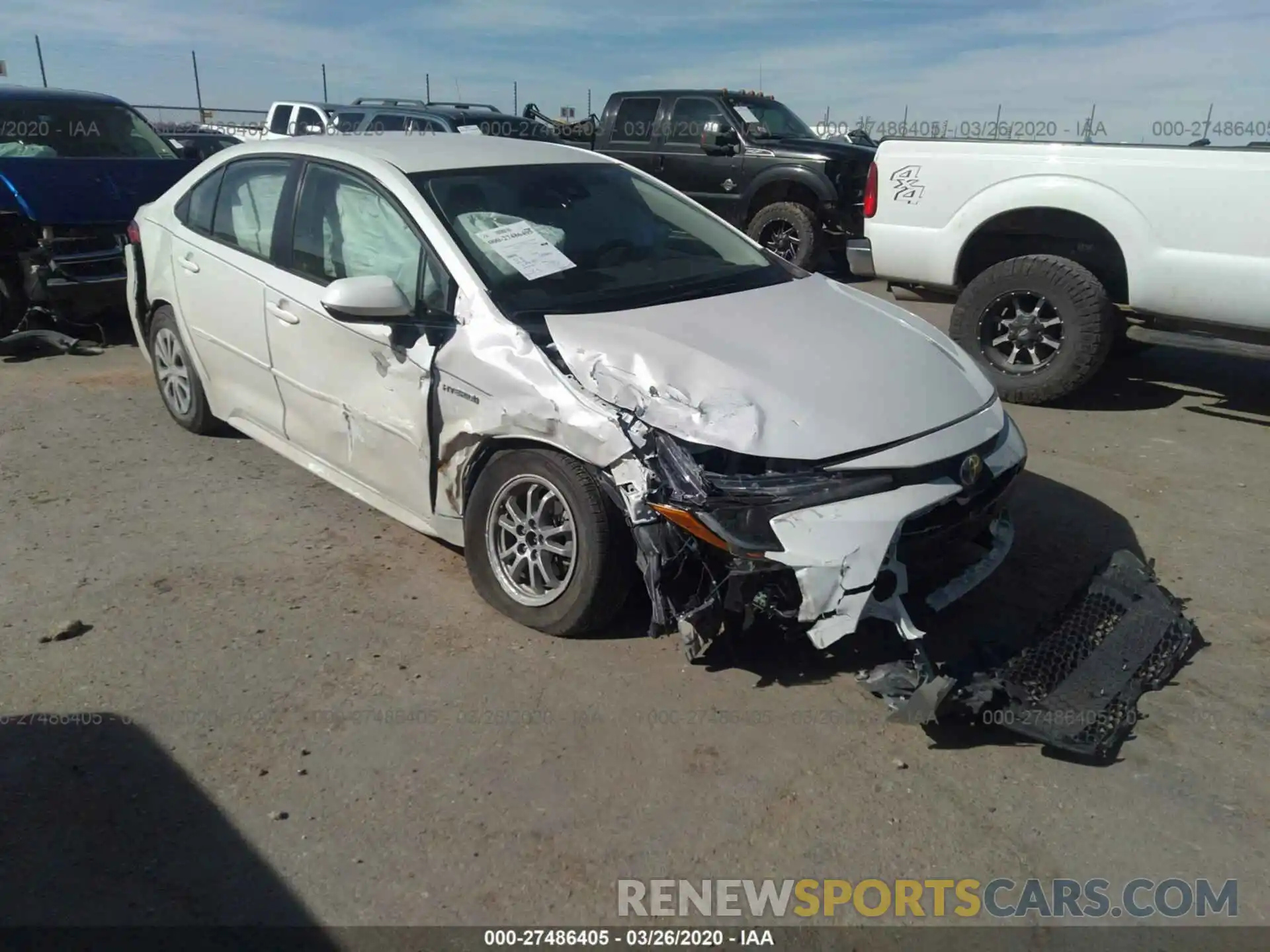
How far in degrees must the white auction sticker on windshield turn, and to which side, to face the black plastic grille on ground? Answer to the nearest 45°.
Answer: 0° — it already faces it

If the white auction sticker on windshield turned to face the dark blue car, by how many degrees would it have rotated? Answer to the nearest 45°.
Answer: approximately 180°

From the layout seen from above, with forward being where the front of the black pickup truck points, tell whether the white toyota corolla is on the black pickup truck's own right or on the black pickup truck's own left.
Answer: on the black pickup truck's own right

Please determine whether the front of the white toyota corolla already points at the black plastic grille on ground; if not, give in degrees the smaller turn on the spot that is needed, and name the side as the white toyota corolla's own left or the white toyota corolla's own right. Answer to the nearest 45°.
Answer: approximately 45° to the white toyota corolla's own left

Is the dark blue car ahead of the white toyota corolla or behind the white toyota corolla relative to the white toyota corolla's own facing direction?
behind

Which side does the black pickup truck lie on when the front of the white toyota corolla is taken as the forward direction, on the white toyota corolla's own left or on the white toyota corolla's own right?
on the white toyota corolla's own left

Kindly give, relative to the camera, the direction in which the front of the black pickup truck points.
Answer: facing the viewer and to the right of the viewer

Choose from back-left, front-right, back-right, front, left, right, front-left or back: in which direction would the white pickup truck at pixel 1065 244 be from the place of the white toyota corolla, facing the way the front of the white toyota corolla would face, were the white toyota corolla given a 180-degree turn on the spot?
right

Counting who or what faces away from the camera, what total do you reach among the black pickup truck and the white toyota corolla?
0
